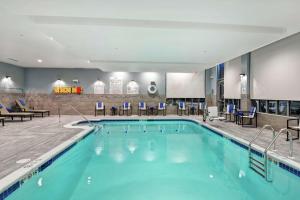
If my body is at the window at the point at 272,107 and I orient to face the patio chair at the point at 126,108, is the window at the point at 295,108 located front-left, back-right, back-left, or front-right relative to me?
back-left

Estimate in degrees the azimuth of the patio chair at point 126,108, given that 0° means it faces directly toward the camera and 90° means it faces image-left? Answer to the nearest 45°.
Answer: approximately 0°

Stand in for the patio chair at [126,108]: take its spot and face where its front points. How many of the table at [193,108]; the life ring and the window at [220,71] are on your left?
3

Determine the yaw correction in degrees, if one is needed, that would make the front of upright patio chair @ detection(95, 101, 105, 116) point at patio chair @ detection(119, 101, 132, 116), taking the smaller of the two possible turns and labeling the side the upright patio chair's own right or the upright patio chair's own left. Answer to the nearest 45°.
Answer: approximately 90° to the upright patio chair's own left

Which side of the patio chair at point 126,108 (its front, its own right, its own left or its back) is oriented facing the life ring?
left

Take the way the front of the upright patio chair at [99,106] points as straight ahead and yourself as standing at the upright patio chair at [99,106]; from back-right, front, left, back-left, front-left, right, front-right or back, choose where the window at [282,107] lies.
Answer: front-left

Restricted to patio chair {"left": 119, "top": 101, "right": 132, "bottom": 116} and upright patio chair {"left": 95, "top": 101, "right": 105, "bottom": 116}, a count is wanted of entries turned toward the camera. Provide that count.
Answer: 2

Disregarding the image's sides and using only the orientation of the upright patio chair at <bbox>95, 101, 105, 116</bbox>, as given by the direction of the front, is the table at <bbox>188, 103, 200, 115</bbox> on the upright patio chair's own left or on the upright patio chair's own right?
on the upright patio chair's own left

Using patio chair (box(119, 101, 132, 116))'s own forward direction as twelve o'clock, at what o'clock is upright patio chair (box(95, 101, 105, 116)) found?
upright patio chair (box(95, 101, 105, 116)) is roughly at 3 o'clock from patio chair (box(119, 101, 132, 116)).

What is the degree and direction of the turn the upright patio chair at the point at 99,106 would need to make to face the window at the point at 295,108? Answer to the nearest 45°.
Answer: approximately 45° to its left

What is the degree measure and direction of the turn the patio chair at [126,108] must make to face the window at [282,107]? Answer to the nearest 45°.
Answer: approximately 45° to its left

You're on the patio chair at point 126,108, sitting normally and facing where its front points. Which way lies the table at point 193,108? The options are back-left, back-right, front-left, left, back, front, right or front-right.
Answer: left
